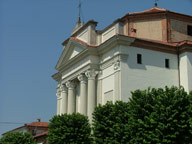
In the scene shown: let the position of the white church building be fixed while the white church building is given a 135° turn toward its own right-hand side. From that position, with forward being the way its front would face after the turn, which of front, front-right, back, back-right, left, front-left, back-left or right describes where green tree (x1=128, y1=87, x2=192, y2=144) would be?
back

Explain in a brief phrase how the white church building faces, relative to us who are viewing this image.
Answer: facing the viewer and to the left of the viewer

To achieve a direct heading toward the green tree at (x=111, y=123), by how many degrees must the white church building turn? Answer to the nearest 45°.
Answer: approximately 45° to its left
